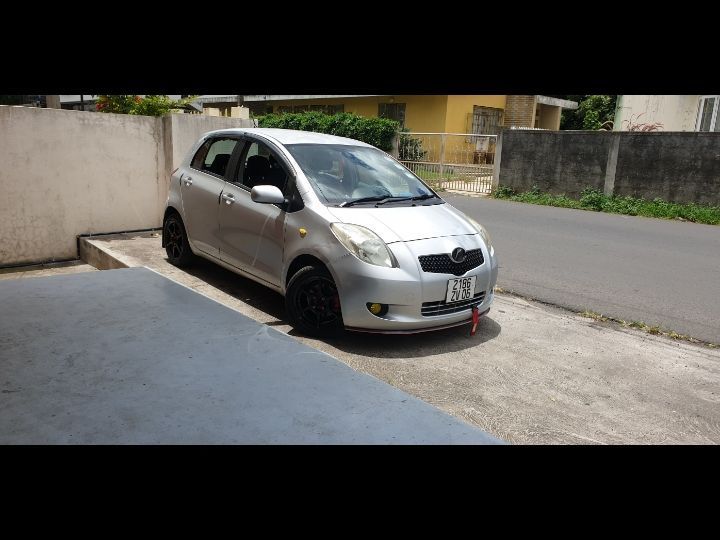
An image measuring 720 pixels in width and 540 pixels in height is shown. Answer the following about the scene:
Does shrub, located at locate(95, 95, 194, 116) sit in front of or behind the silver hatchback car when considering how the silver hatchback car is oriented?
behind

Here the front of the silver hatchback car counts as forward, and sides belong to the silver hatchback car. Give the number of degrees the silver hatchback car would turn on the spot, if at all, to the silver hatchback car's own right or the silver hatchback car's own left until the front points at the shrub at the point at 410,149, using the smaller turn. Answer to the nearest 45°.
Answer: approximately 135° to the silver hatchback car's own left

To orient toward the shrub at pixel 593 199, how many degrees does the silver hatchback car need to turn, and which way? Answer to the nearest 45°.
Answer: approximately 90° to its left

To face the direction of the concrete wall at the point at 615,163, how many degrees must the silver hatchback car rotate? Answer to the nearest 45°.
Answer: approximately 90° to its left

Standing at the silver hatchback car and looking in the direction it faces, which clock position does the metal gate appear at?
The metal gate is roughly at 8 o'clock from the silver hatchback car.

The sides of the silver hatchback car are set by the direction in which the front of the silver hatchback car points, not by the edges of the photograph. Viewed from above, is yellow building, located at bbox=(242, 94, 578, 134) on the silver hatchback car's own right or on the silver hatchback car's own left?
on the silver hatchback car's own left

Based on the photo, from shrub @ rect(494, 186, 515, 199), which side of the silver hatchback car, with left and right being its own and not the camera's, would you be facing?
left

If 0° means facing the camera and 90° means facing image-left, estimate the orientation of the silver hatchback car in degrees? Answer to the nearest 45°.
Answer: approximately 315°

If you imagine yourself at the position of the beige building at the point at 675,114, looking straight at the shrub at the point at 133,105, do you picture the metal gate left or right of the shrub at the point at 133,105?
right

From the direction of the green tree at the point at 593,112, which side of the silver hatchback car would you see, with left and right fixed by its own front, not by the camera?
left
